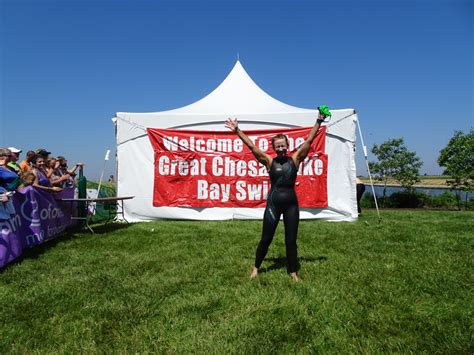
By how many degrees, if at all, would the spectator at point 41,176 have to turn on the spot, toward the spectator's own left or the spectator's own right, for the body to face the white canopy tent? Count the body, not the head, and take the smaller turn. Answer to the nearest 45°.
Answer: approximately 45° to the spectator's own left

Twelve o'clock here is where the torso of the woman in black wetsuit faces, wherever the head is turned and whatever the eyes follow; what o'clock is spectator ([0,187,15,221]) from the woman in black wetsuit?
The spectator is roughly at 3 o'clock from the woman in black wetsuit.

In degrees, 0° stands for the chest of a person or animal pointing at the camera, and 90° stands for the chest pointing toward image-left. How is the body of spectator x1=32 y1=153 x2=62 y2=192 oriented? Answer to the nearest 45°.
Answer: approximately 315°

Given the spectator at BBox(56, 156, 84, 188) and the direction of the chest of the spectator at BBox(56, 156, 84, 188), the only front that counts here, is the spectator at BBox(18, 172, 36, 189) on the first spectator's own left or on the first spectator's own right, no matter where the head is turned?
on the first spectator's own right

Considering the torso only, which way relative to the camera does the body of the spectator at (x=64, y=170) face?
to the viewer's right

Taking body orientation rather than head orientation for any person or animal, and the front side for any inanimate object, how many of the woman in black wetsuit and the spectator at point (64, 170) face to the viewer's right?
1

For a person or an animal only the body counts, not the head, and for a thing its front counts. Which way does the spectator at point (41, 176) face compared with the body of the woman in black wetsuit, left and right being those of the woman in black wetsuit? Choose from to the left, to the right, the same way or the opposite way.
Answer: to the left
